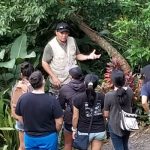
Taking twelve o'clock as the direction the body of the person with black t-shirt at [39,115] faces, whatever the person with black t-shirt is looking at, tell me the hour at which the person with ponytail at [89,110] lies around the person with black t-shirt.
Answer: The person with ponytail is roughly at 2 o'clock from the person with black t-shirt.

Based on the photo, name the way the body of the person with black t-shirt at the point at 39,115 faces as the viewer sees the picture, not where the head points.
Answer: away from the camera

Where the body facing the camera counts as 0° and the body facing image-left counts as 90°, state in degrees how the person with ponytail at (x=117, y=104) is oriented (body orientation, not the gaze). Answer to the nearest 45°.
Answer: approximately 180°

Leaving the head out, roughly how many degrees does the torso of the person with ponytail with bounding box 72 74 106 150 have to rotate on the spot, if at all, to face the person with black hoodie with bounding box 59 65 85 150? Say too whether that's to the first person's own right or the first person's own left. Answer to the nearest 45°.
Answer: approximately 45° to the first person's own left

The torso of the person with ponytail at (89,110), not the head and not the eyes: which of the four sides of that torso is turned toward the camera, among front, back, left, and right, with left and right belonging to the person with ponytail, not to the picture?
back

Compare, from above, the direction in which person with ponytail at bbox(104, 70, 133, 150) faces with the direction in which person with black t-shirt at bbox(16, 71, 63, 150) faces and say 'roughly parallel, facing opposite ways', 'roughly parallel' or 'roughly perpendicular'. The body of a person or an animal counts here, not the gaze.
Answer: roughly parallel

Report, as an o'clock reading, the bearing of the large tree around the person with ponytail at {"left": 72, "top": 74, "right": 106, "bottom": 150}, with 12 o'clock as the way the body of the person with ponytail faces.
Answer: The large tree is roughly at 12 o'clock from the person with ponytail.

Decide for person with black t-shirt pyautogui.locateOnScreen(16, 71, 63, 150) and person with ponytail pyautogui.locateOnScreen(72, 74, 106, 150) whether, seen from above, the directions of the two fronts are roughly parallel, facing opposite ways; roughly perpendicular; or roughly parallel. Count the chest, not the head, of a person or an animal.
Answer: roughly parallel

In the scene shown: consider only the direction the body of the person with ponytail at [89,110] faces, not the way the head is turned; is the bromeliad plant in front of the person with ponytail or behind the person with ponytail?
in front

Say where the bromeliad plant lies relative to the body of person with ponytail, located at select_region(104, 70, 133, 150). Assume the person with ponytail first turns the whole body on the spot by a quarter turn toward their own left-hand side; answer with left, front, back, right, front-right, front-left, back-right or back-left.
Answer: right

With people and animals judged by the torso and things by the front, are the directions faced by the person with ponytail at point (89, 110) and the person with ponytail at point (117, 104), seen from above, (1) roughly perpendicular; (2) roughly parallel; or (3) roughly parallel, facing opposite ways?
roughly parallel
